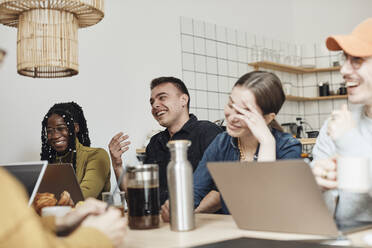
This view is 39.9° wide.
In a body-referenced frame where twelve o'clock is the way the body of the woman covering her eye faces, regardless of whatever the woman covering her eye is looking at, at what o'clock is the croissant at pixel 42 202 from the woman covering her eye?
The croissant is roughly at 1 o'clock from the woman covering her eye.

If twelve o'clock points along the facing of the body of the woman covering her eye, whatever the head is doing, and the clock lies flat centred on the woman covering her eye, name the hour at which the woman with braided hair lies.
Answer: The woman with braided hair is roughly at 3 o'clock from the woman covering her eye.

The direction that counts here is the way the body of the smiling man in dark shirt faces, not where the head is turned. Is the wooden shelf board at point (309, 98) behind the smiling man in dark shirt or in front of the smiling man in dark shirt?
behind

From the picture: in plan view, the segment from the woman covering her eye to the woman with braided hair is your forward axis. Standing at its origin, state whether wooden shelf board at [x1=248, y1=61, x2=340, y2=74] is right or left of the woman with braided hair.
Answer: right

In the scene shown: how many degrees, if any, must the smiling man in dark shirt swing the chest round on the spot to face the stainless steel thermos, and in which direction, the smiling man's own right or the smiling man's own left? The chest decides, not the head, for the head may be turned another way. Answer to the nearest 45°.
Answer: approximately 45° to the smiling man's own left

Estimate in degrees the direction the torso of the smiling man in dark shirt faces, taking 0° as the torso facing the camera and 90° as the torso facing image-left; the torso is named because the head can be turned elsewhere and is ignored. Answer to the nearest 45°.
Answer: approximately 45°

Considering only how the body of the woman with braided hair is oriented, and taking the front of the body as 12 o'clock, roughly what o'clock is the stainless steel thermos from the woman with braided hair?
The stainless steel thermos is roughly at 10 o'clock from the woman with braided hair.
